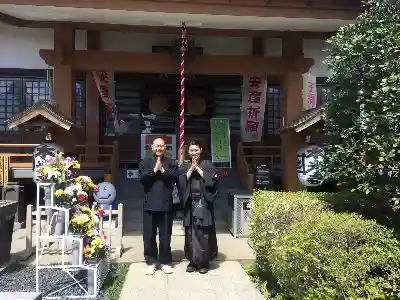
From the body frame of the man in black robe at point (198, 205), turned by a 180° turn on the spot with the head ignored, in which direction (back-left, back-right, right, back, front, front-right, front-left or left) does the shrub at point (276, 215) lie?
back-right

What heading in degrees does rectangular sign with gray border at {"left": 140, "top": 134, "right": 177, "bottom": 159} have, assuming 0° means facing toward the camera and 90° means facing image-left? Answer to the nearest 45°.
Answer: approximately 0°

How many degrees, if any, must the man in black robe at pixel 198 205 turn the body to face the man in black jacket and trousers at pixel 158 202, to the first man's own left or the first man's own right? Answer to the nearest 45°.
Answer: approximately 90° to the first man's own right

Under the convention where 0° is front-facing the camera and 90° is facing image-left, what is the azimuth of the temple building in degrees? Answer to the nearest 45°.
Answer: approximately 0°

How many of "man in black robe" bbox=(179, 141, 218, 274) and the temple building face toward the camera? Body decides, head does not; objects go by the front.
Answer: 2

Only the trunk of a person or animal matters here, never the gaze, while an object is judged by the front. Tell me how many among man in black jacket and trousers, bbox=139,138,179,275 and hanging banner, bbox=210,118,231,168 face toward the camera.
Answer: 2

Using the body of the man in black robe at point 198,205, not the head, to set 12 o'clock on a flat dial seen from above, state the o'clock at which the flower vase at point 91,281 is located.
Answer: The flower vase is roughly at 2 o'clock from the man in black robe.

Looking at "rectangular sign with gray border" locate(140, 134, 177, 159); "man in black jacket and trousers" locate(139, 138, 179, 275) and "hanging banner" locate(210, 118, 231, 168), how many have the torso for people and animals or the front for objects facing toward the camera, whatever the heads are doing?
3

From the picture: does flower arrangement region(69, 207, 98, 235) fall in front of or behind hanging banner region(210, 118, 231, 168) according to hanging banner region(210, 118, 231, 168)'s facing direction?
in front

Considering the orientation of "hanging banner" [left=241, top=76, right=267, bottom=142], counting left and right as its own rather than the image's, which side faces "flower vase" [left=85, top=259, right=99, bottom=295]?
front

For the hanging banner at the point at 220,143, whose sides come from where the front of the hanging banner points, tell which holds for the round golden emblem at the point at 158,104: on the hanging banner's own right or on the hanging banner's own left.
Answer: on the hanging banner's own right

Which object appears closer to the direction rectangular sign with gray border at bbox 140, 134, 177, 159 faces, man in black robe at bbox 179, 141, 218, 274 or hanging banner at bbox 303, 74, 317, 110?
the man in black robe
